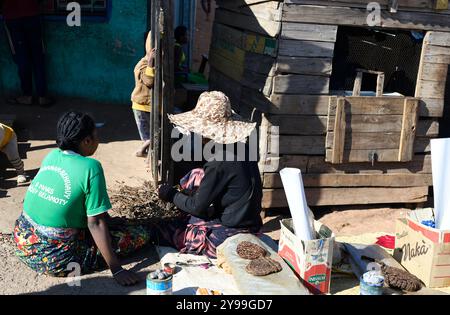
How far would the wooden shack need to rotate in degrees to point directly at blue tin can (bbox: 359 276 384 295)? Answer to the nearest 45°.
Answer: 0° — it already faces it

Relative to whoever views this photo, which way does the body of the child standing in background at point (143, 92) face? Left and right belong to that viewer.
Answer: facing to the right of the viewer

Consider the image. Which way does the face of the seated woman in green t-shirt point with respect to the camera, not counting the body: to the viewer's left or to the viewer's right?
to the viewer's right

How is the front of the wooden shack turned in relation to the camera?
facing the viewer

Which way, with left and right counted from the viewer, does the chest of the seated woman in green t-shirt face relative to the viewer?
facing away from the viewer and to the right of the viewer

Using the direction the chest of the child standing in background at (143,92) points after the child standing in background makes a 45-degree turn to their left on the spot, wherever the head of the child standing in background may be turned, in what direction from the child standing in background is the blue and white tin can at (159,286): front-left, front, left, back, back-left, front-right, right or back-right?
back-right

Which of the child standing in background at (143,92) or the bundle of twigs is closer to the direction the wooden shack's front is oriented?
the bundle of twigs

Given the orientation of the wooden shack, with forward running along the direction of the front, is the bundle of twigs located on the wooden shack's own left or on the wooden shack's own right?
on the wooden shack's own right

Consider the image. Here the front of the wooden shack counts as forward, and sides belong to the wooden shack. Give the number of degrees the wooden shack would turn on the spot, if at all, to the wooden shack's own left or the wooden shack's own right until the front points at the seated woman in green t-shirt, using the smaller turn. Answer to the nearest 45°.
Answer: approximately 45° to the wooden shack's own right

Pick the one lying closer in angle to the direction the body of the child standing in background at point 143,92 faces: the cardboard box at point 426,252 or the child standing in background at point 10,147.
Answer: the child standing in background

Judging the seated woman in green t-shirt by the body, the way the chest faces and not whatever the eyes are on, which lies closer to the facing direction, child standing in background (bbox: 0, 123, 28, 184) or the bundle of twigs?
the bundle of twigs

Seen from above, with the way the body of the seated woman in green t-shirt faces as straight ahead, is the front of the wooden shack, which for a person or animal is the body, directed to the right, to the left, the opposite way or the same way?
the opposite way

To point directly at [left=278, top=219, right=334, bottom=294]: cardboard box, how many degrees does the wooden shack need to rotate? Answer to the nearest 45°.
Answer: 0° — it already faces it

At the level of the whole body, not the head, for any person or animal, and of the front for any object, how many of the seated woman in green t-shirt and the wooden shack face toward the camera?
1
